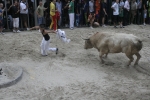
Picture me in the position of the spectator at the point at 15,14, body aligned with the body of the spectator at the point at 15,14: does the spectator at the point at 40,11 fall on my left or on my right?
on my left

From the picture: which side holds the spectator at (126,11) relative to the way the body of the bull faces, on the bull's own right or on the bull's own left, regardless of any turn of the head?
on the bull's own right

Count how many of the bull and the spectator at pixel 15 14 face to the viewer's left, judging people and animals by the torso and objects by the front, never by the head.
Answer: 1

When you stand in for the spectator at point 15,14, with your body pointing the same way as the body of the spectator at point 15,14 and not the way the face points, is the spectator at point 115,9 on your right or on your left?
on your left

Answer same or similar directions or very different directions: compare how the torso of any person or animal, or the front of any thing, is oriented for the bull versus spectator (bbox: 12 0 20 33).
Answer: very different directions

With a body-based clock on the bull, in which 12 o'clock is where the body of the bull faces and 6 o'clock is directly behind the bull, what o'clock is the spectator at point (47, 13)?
The spectator is roughly at 2 o'clock from the bull.

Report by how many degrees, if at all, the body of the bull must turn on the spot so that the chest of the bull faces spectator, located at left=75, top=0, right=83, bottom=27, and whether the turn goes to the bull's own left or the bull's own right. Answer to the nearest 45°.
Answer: approximately 90° to the bull's own right

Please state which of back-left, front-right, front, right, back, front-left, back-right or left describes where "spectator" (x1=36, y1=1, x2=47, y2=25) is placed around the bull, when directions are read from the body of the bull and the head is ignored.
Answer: front-right

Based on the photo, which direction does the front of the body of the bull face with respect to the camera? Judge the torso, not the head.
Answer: to the viewer's left
